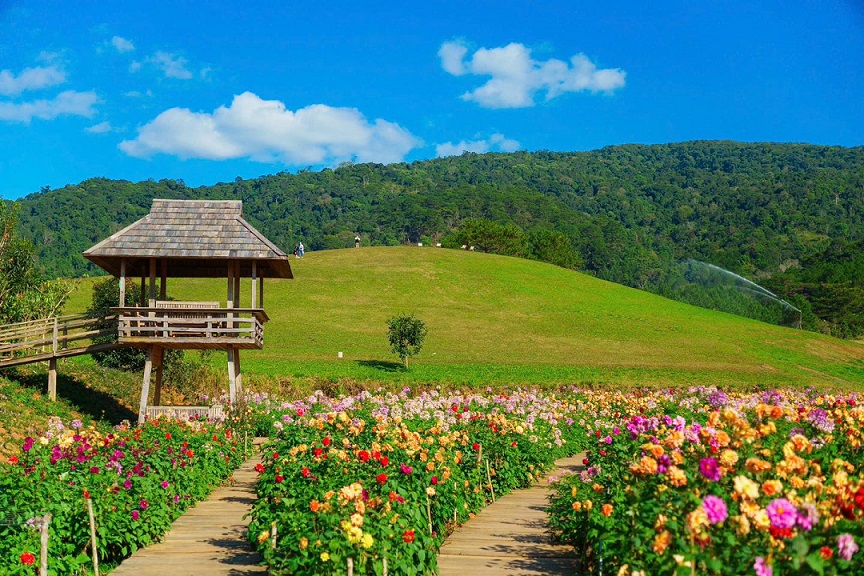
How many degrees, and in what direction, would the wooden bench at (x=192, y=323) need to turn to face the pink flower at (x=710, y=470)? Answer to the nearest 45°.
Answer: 0° — it already faces it

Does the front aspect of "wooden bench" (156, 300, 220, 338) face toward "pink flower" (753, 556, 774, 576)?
yes

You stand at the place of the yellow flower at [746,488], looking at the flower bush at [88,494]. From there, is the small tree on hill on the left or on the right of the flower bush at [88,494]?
right

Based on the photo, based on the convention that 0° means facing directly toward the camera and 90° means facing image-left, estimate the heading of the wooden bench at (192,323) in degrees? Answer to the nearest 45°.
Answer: approximately 0°

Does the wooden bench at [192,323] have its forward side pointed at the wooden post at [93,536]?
yes

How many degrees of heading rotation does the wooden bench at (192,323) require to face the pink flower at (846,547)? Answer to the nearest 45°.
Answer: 0° — it already faces it
